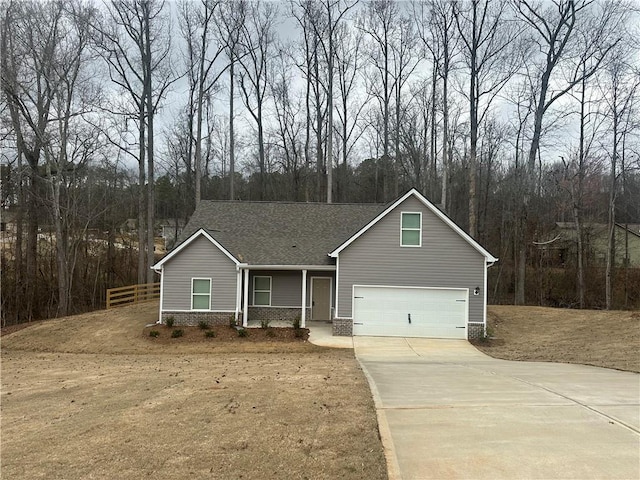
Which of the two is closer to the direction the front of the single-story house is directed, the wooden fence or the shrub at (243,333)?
the shrub

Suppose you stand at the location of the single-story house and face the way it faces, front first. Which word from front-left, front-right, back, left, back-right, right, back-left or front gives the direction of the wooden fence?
back-right

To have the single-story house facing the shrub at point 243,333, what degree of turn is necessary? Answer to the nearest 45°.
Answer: approximately 90° to its right

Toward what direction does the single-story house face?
toward the camera

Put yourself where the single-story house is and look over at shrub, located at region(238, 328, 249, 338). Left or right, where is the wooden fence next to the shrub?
right
